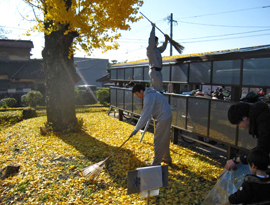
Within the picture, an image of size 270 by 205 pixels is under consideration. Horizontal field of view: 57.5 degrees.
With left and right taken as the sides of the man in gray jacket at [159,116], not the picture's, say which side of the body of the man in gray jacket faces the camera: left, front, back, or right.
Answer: left

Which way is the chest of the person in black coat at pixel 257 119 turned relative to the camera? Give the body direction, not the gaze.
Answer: to the viewer's left

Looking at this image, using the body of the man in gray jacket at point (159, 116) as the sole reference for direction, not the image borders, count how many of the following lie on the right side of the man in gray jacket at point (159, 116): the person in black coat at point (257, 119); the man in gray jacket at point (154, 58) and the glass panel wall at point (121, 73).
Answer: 2

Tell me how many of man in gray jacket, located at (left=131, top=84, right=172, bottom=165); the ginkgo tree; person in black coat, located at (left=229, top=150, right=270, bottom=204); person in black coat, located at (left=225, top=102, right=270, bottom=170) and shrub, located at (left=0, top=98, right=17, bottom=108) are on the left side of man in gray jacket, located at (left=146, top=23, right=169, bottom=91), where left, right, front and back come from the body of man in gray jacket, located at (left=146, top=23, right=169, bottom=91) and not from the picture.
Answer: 2

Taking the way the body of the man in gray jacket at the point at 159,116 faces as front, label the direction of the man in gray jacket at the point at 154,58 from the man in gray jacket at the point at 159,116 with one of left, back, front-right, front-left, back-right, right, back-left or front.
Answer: right

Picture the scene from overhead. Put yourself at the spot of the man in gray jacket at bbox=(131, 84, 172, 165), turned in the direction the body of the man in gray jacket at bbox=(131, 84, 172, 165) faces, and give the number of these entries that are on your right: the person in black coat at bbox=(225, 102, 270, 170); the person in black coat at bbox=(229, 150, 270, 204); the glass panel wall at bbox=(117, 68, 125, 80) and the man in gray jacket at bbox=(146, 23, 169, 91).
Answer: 2

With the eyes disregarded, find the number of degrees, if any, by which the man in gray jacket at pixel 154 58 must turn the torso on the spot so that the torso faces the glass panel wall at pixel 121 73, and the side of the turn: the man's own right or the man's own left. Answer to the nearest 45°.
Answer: approximately 45° to the man's own left

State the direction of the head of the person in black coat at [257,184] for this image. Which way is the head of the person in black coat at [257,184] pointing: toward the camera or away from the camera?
away from the camera

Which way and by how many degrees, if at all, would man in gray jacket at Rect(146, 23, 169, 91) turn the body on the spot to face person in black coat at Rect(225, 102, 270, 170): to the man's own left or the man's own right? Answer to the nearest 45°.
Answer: approximately 135° to the man's own right

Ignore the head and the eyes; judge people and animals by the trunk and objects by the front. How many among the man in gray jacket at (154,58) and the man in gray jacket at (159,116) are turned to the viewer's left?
1
